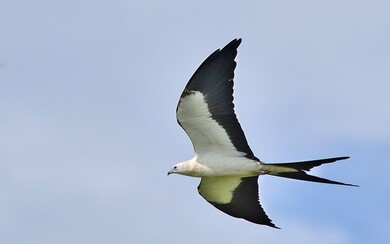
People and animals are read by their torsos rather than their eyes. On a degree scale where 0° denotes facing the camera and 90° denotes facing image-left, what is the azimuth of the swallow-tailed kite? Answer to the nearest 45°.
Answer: approximately 90°
